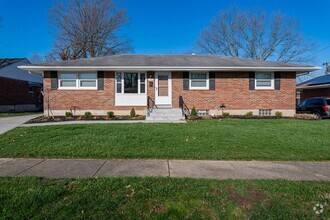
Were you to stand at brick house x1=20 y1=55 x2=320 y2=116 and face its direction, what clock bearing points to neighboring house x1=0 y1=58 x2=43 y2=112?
The neighboring house is roughly at 4 o'clock from the brick house.

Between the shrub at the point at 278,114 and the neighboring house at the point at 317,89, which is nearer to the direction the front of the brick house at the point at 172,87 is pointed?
the shrub

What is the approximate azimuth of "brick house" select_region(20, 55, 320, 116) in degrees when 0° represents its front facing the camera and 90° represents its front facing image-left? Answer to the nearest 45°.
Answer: approximately 0°

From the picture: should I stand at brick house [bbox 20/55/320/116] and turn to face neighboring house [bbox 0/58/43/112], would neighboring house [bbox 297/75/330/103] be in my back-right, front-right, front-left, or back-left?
back-right

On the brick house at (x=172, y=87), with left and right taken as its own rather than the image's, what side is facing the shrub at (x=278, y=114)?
left

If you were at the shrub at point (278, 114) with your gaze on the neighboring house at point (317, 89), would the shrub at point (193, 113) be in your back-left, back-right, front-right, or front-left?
back-left

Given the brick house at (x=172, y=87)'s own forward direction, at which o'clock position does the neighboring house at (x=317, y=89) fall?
The neighboring house is roughly at 8 o'clock from the brick house.

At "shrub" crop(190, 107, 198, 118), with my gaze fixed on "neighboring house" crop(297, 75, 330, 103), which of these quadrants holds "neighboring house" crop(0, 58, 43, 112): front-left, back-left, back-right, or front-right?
back-left

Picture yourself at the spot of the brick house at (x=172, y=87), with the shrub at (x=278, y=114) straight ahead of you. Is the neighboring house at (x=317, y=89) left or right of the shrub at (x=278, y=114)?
left
